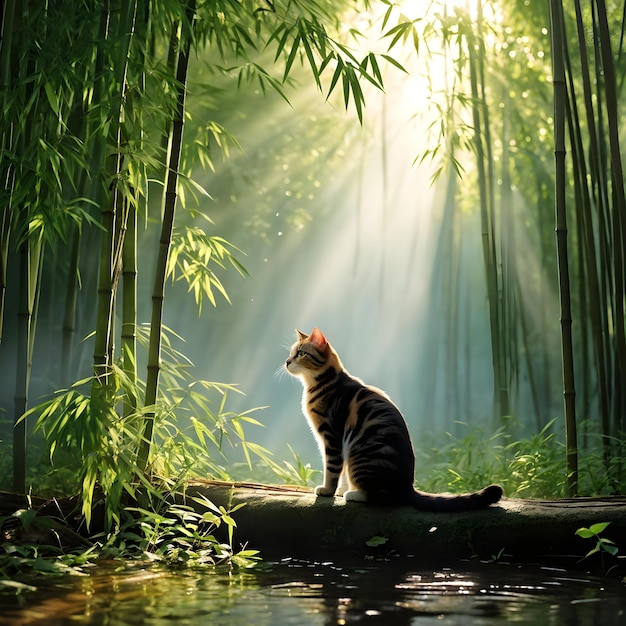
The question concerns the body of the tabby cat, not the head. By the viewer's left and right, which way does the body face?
facing to the left of the viewer

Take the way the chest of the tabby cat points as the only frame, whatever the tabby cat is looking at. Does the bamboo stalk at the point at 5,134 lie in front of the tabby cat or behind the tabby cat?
in front

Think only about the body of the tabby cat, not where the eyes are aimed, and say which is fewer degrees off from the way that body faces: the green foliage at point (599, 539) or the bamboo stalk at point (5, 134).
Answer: the bamboo stalk

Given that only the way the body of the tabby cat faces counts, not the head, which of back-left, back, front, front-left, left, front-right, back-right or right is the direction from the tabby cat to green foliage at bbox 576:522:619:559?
back-left

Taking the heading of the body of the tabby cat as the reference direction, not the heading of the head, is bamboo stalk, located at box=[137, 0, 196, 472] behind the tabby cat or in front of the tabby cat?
in front

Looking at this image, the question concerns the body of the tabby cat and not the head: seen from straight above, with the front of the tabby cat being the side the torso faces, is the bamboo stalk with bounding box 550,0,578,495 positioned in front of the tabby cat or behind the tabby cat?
behind

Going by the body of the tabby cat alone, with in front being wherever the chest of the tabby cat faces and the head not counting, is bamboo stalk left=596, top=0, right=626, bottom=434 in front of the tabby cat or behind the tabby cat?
behind
